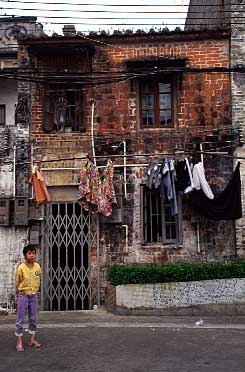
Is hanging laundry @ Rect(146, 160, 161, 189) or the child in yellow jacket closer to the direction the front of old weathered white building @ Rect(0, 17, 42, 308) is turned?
the child in yellow jacket

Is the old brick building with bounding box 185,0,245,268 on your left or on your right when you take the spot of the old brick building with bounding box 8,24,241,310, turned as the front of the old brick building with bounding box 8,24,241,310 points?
on your left

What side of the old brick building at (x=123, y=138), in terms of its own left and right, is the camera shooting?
front

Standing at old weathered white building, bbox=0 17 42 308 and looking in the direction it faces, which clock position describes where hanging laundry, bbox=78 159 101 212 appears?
The hanging laundry is roughly at 10 o'clock from the old weathered white building.

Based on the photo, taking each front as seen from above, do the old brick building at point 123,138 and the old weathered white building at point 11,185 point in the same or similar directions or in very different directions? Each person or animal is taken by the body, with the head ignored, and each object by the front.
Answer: same or similar directions

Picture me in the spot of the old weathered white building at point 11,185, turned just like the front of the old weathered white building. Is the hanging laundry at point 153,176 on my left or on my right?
on my left

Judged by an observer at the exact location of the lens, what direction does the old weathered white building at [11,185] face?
facing the viewer

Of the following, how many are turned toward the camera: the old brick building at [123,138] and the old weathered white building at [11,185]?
2
